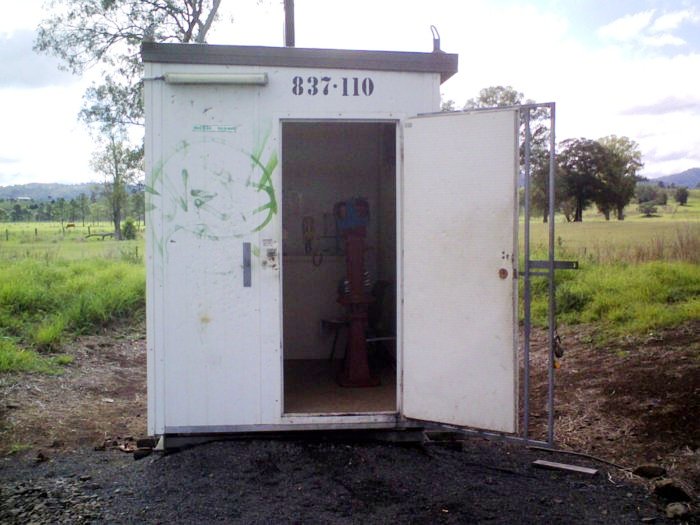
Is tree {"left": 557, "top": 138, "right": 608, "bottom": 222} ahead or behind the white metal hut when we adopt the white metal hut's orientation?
behind

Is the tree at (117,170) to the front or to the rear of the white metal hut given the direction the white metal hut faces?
to the rear

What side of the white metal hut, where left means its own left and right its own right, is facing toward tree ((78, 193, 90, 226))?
back

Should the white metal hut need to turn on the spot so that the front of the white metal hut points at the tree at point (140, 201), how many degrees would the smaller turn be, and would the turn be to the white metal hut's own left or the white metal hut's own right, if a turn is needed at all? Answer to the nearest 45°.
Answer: approximately 180°

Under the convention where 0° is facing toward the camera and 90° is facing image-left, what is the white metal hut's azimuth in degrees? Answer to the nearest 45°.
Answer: approximately 0°

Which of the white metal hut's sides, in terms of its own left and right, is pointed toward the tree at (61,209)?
back

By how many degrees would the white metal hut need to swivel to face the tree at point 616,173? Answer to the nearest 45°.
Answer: approximately 135° to its left
